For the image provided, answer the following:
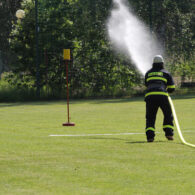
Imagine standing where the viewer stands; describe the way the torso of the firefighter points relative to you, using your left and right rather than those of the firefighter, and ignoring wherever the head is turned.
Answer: facing away from the viewer

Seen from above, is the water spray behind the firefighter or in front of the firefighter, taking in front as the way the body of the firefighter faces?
in front
